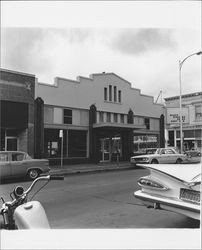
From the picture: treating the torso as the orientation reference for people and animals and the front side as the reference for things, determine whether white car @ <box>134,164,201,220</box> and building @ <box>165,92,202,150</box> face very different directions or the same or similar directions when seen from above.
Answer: very different directions

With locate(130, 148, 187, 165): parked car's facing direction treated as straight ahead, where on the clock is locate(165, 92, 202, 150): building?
The building is roughly at 5 o'clock from the parked car.

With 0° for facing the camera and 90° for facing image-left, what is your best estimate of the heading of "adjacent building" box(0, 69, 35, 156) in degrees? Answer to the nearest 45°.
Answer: approximately 315°

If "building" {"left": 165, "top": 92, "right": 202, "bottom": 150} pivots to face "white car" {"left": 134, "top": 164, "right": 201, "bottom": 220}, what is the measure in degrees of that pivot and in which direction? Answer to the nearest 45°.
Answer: approximately 45° to its left

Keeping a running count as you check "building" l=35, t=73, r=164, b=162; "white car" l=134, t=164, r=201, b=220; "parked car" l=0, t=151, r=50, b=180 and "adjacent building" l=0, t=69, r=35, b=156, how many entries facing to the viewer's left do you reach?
1

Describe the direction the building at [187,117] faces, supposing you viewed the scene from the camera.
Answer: facing the viewer and to the left of the viewer

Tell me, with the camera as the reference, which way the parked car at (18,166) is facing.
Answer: facing to the left of the viewer

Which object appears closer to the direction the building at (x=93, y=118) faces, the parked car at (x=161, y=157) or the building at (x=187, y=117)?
the parked car

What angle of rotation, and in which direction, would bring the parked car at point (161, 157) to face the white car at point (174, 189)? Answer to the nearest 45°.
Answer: approximately 45° to its left

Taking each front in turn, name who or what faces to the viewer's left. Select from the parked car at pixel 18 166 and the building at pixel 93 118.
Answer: the parked car

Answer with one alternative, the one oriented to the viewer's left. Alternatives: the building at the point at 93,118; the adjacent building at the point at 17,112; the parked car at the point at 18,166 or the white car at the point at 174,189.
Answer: the parked car

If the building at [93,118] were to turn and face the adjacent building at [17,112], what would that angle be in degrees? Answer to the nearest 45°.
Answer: approximately 90° to its right

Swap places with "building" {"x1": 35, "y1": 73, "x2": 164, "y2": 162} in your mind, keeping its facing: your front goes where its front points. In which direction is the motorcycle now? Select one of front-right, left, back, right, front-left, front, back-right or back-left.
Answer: front-right

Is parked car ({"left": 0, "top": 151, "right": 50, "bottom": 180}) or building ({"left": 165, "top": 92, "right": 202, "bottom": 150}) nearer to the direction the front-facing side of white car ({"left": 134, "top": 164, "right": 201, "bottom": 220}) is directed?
the building

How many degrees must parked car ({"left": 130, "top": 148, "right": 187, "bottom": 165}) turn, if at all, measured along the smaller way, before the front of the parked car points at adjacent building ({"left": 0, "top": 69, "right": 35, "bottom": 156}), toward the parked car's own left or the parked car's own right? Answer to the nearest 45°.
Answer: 0° — it already faces it

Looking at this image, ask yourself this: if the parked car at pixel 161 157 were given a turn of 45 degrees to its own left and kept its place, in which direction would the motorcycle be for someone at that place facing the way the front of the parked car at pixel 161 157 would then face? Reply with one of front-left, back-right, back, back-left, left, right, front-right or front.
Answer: front

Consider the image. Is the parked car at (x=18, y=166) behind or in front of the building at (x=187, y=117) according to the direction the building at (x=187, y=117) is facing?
in front

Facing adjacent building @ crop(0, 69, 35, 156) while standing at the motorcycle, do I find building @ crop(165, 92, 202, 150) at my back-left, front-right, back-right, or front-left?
front-right
